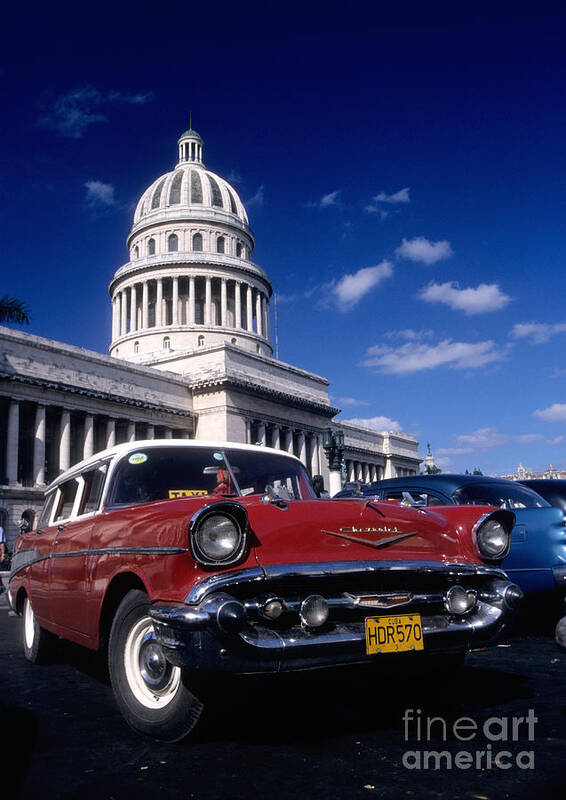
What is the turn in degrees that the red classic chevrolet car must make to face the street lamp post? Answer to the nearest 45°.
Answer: approximately 135° to its left

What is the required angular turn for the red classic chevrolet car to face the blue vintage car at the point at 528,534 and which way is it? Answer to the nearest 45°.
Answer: approximately 90° to its left

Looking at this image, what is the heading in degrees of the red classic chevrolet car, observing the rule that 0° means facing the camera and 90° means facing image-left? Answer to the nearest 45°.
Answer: approximately 315°
